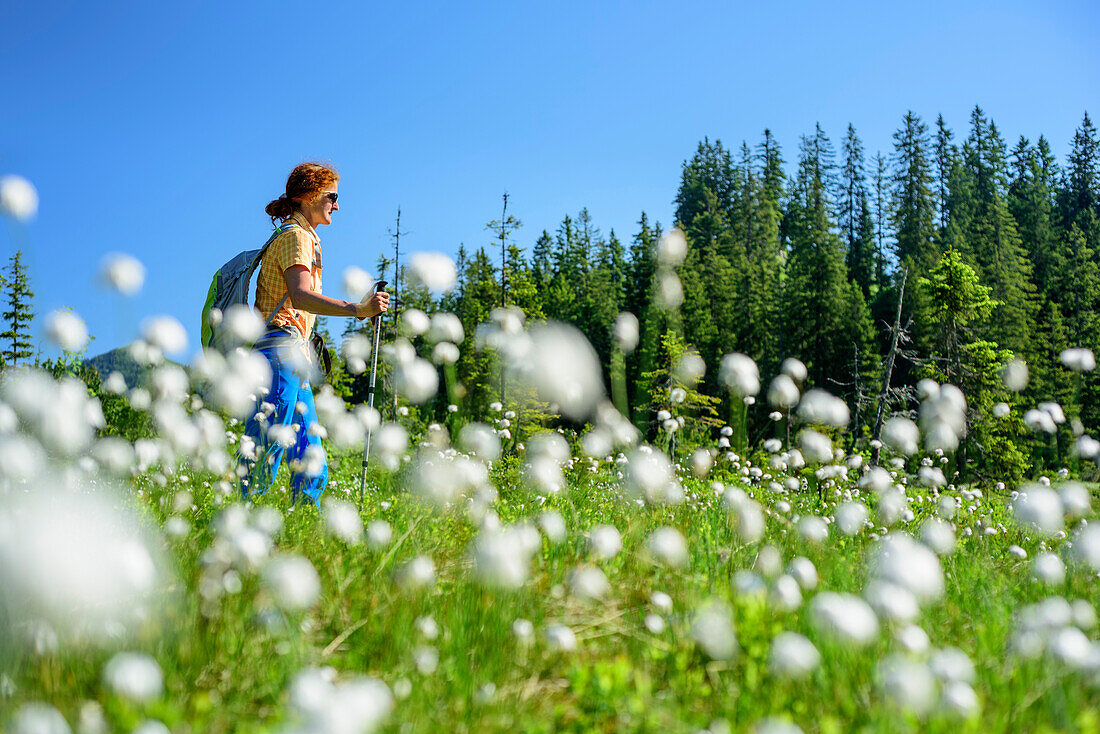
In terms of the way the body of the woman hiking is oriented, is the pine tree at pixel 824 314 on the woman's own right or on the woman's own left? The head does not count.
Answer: on the woman's own left

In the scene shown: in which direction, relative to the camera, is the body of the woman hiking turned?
to the viewer's right

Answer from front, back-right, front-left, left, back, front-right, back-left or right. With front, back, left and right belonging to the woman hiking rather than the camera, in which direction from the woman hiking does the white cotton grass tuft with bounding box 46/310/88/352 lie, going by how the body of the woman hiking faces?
back-right

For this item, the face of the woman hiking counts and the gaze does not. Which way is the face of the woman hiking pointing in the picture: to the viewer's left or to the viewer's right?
to the viewer's right

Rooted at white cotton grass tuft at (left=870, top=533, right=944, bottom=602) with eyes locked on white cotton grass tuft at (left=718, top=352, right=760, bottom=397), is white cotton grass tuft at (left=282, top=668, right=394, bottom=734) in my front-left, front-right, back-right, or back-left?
back-left

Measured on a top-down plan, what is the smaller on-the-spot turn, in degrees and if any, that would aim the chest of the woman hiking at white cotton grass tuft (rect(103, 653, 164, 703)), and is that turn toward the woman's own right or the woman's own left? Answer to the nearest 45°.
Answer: approximately 90° to the woman's own right
